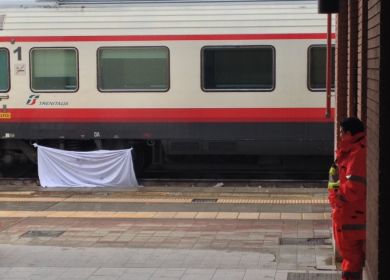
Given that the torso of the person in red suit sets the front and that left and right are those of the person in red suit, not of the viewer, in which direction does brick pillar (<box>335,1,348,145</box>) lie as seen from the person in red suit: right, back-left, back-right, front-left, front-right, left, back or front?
right

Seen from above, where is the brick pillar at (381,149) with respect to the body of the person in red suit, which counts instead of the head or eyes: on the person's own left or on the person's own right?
on the person's own left

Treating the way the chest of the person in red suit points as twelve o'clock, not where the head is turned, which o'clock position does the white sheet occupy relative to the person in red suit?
The white sheet is roughly at 2 o'clock from the person in red suit.

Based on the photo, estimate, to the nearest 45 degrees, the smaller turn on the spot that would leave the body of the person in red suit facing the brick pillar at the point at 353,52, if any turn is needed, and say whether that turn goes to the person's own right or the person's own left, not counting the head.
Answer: approximately 90° to the person's own right

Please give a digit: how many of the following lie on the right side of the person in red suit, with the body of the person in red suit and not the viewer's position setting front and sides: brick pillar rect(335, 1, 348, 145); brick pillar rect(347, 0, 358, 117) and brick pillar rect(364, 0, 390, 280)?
2

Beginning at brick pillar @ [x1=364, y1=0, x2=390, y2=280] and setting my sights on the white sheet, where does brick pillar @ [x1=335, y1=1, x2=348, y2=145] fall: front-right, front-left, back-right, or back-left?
front-right

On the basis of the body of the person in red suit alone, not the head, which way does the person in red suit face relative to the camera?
to the viewer's left
